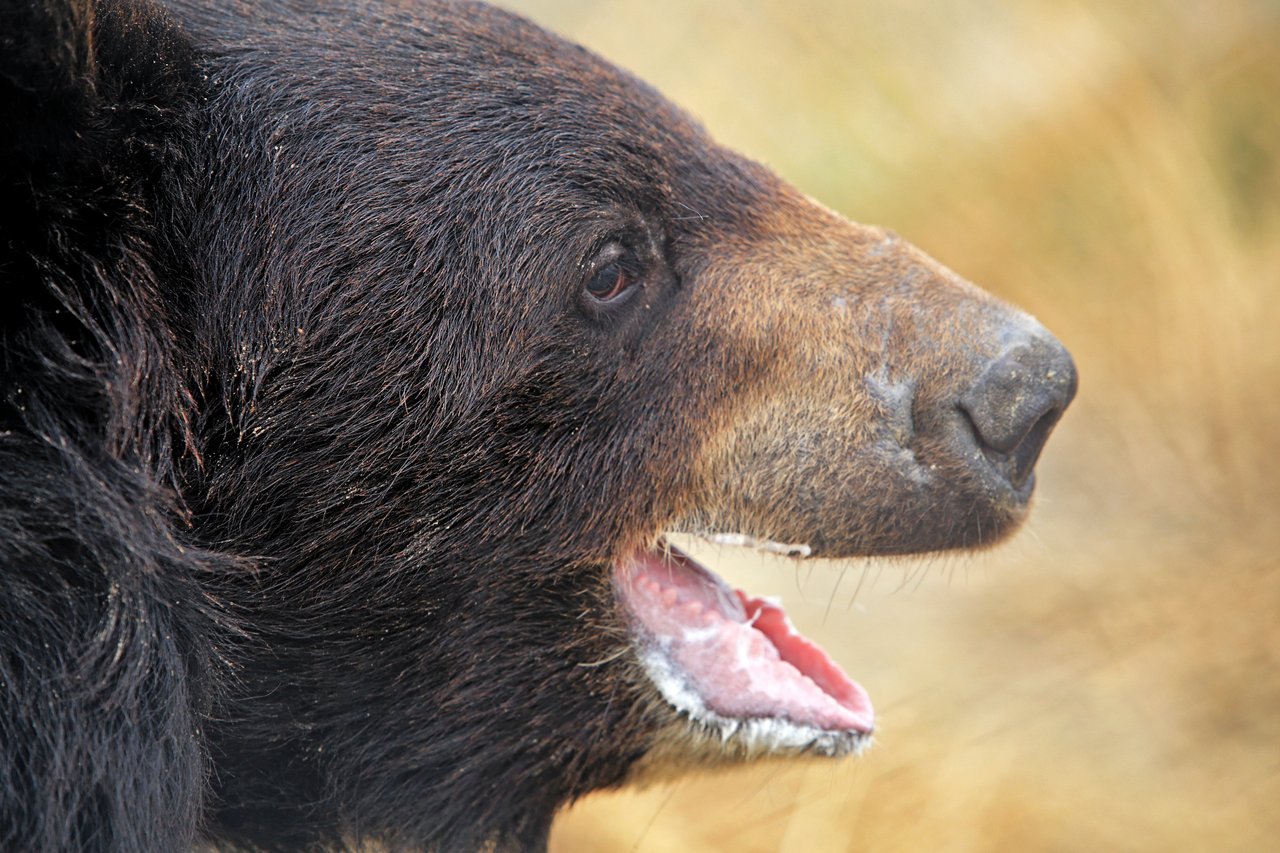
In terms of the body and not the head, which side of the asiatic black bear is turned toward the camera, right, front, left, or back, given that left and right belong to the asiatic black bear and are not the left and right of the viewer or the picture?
right
